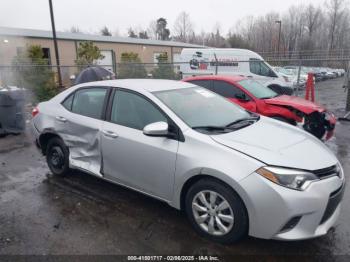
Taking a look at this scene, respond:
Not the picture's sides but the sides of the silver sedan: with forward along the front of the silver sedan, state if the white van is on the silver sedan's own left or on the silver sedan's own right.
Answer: on the silver sedan's own left

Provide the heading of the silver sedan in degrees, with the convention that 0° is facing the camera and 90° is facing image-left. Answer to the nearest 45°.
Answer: approximately 315°

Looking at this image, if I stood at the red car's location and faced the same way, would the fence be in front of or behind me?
behind

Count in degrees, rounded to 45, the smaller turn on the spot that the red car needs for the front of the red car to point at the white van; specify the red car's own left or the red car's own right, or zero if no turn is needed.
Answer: approximately 135° to the red car's own left

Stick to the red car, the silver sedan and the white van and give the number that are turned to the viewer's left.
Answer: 0

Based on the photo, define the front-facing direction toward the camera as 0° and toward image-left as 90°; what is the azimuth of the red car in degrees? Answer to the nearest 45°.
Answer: approximately 315°

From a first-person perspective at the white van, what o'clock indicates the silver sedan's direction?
The silver sedan is roughly at 3 o'clock from the white van.

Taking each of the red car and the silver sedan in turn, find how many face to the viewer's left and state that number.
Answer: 0

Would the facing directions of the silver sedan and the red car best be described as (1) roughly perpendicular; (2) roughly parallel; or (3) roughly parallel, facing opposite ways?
roughly parallel

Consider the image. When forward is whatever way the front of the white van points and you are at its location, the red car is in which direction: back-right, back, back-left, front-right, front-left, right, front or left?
right

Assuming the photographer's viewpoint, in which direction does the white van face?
facing to the right of the viewer
